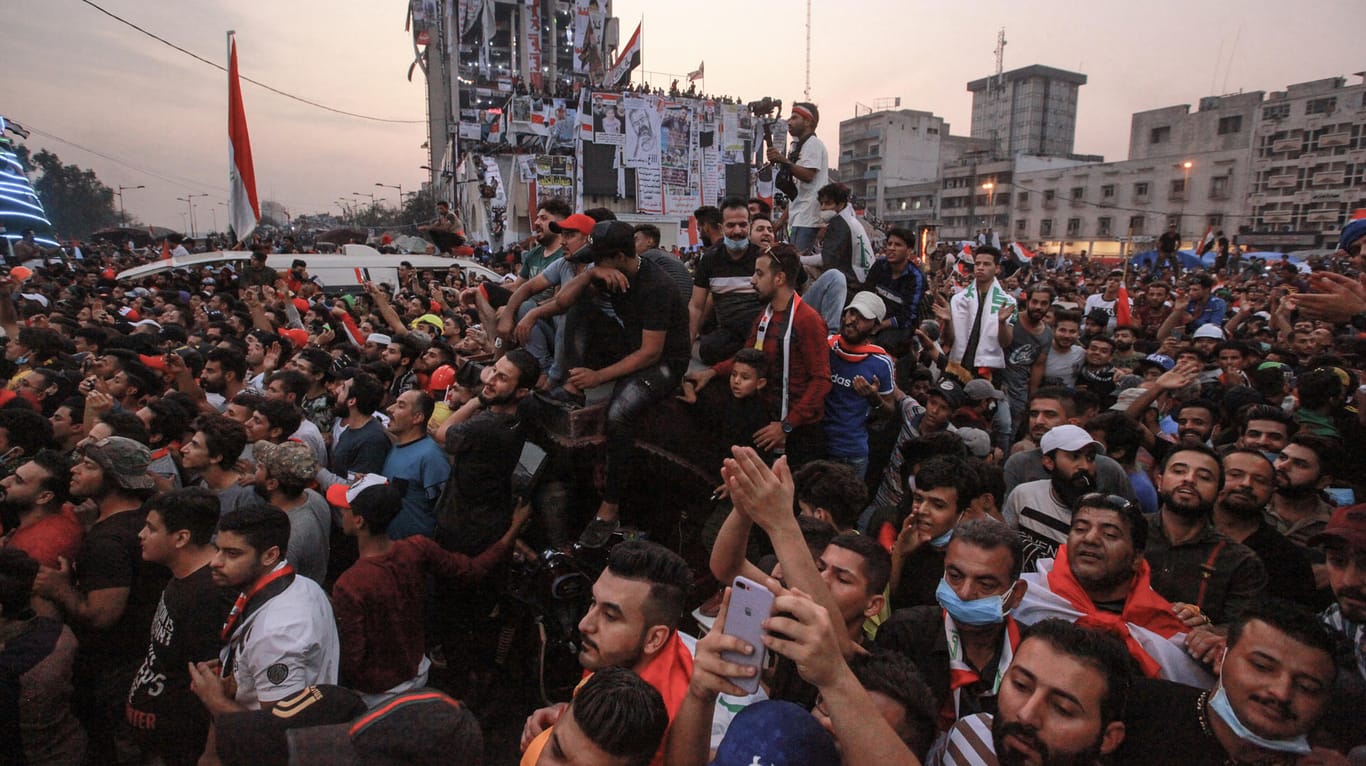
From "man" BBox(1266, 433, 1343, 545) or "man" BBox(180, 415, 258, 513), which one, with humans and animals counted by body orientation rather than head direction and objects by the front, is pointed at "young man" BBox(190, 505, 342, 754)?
"man" BBox(1266, 433, 1343, 545)

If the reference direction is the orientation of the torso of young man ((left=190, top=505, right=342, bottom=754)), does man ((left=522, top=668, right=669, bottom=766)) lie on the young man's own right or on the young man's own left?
on the young man's own left

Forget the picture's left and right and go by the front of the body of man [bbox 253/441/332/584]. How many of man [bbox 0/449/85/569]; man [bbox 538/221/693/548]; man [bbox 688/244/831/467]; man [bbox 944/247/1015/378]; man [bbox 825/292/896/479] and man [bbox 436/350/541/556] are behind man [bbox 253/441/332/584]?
5

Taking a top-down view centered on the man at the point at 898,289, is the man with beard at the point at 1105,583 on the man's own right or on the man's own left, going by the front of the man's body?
on the man's own left

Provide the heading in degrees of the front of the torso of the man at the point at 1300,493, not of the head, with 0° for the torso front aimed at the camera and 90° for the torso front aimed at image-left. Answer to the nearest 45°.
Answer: approximately 45°

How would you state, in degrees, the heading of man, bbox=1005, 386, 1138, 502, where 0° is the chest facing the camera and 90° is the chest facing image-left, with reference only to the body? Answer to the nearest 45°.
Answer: approximately 45°

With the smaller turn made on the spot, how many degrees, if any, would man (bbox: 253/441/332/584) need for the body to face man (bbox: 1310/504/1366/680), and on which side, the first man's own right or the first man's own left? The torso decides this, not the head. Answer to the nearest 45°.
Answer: approximately 135° to the first man's own left
